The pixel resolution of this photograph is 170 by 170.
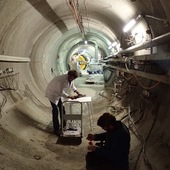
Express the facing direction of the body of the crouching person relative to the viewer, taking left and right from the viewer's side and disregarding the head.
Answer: facing to the left of the viewer
